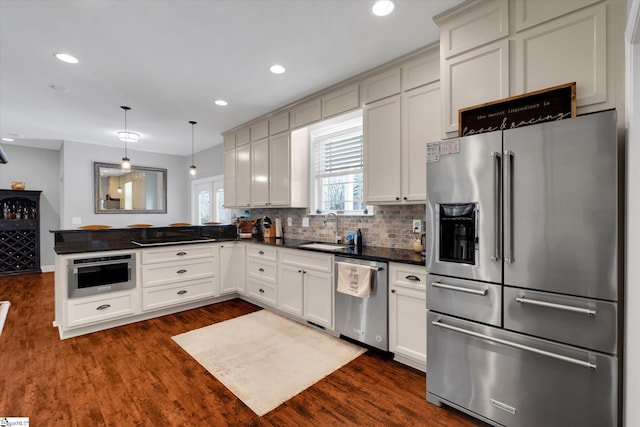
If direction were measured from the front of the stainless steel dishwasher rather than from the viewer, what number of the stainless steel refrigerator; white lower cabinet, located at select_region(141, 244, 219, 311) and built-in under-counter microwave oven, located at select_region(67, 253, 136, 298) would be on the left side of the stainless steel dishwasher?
1

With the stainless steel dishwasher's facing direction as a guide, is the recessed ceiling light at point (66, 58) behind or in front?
in front

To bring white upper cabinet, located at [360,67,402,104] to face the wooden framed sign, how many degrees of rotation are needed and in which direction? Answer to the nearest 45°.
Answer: approximately 90° to its left

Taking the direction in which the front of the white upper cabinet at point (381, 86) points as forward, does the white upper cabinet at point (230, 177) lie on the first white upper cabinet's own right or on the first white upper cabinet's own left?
on the first white upper cabinet's own right

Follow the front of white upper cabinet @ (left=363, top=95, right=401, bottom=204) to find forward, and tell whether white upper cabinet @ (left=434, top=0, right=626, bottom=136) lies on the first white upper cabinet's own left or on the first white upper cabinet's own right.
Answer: on the first white upper cabinet's own left

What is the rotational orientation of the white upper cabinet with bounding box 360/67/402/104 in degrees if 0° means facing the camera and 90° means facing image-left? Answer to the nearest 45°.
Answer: approximately 45°

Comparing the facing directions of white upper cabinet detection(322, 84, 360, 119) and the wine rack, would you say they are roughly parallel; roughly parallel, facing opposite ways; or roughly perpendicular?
roughly perpendicular

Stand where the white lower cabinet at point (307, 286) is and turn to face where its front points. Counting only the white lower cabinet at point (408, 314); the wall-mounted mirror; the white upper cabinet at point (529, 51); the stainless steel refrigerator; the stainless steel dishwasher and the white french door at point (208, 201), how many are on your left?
4

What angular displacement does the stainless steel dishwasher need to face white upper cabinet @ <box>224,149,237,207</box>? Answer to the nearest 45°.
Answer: approximately 90° to its right

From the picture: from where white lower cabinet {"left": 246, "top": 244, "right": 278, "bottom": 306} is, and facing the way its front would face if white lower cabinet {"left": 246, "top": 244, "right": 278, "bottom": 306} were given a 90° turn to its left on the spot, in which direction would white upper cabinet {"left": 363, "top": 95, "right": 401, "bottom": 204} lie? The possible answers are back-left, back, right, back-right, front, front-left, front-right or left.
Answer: front

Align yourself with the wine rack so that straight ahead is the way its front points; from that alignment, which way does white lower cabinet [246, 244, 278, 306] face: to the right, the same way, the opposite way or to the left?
to the right

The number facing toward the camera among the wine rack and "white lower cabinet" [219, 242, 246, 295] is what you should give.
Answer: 2

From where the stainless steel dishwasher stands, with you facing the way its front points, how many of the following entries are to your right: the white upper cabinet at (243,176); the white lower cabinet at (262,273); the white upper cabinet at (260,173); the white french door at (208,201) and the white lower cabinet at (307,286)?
5

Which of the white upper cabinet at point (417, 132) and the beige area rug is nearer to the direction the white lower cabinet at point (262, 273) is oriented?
the beige area rug

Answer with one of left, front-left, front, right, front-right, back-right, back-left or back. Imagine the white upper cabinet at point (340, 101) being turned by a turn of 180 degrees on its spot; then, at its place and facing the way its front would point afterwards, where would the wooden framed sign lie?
right

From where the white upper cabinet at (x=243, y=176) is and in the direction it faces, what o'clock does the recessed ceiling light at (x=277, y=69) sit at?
The recessed ceiling light is roughly at 10 o'clock from the white upper cabinet.

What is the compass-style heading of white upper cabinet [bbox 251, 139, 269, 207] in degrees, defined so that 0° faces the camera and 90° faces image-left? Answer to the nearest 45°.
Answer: approximately 45°
